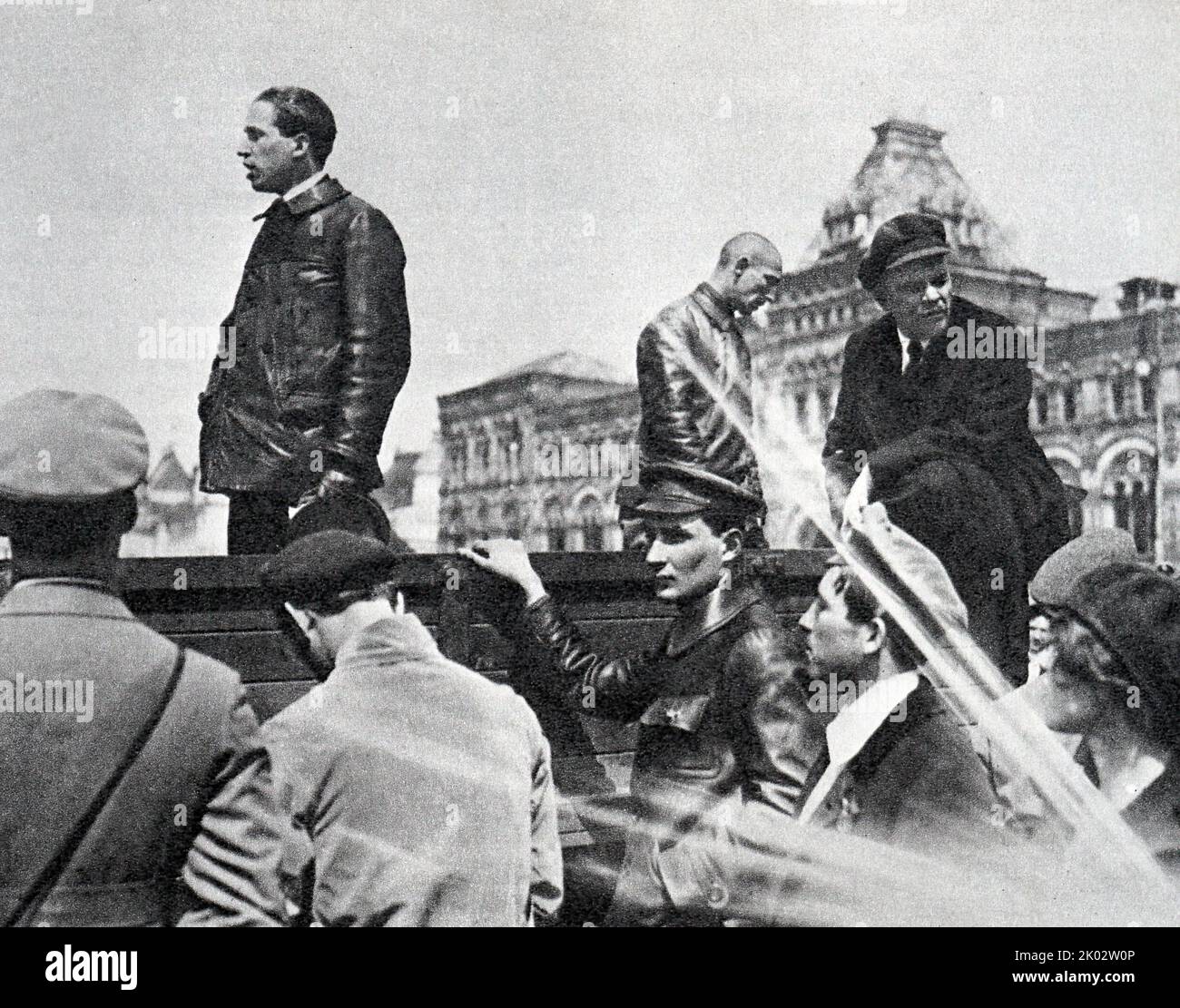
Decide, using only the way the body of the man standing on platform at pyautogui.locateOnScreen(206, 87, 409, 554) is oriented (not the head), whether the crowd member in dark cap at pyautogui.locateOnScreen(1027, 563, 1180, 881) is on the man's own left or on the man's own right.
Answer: on the man's own left

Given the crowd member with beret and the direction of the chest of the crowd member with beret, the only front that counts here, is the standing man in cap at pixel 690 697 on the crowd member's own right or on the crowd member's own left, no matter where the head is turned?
on the crowd member's own right

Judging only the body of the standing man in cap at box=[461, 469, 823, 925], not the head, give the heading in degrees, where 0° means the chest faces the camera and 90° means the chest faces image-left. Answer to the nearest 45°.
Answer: approximately 45°

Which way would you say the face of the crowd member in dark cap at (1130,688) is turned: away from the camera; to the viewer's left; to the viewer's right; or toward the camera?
to the viewer's left

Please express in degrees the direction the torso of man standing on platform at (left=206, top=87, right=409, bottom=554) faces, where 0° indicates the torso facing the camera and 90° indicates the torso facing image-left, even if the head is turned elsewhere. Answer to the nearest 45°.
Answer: approximately 45°

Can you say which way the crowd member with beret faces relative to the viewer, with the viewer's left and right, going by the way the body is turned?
facing away from the viewer and to the left of the viewer

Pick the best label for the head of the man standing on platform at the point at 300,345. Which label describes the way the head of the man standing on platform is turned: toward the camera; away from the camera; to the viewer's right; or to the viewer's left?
to the viewer's left

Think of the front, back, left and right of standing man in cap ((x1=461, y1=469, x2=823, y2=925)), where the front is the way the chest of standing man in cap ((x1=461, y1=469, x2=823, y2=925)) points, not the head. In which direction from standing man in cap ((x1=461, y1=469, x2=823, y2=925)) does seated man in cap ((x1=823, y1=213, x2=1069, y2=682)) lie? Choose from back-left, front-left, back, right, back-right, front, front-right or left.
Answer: back

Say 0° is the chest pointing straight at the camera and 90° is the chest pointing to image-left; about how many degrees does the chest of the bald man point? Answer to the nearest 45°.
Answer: approximately 315°
